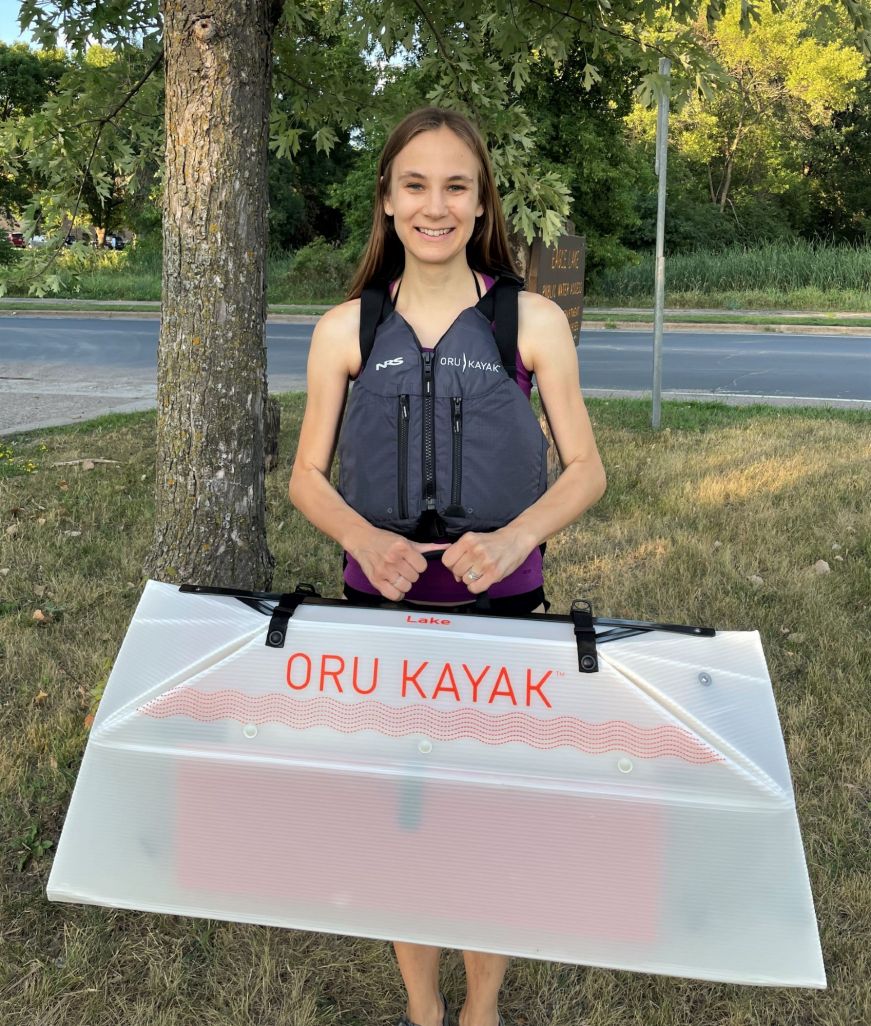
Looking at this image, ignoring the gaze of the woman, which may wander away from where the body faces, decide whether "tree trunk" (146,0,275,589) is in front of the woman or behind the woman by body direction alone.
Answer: behind

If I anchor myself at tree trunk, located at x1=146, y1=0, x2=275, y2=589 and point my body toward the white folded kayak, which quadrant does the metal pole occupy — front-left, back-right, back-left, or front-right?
back-left

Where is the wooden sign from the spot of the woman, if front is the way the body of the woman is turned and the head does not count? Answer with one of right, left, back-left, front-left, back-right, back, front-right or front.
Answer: back

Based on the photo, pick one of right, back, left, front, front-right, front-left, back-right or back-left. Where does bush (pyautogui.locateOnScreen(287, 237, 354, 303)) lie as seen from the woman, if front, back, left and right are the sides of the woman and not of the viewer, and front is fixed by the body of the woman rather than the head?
back

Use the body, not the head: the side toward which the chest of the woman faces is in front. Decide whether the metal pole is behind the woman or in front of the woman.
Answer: behind

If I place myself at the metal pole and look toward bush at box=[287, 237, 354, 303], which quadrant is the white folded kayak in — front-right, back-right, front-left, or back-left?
back-left

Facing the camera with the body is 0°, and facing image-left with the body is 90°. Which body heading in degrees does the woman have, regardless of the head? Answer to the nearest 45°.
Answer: approximately 0°
